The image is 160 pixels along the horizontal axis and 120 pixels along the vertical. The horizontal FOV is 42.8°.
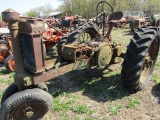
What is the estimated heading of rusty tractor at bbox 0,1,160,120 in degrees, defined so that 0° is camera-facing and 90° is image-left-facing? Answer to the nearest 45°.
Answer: approximately 45°

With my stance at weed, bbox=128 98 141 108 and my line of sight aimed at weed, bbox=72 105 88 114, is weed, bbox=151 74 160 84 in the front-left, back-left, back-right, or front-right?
back-right

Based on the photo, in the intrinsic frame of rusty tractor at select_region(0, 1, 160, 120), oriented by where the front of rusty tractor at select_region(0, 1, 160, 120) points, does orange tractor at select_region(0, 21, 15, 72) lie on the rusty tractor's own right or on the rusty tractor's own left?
on the rusty tractor's own right

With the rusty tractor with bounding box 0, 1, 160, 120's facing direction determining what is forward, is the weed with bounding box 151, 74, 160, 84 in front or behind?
behind
